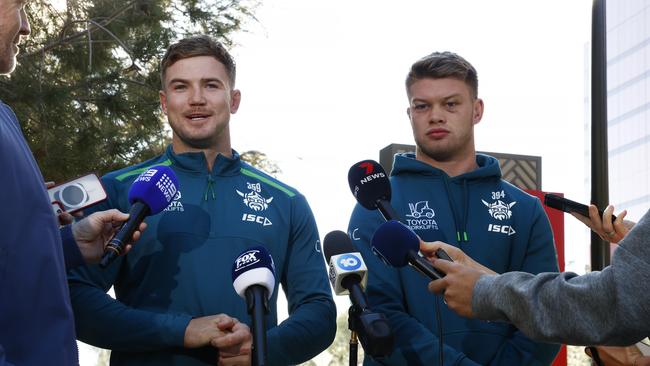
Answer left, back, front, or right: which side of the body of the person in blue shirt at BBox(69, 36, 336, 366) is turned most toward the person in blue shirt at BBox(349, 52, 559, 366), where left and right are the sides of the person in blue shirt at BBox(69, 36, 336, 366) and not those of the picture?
left

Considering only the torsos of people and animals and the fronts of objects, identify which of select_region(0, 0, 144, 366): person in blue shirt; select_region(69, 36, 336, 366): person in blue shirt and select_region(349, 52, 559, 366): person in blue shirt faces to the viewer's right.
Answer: select_region(0, 0, 144, 366): person in blue shirt

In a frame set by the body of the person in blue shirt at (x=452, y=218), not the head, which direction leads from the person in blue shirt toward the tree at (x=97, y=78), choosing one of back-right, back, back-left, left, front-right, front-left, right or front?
back-right

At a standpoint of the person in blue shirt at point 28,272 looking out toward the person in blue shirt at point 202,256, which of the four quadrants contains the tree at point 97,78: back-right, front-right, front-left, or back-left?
front-left

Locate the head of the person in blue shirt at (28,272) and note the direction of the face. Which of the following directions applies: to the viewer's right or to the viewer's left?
to the viewer's right

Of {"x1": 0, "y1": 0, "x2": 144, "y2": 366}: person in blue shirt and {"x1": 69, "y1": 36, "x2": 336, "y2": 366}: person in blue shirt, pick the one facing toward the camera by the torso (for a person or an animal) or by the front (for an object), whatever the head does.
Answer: {"x1": 69, "y1": 36, "x2": 336, "y2": 366}: person in blue shirt

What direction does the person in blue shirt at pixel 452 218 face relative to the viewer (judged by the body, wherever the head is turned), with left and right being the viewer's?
facing the viewer

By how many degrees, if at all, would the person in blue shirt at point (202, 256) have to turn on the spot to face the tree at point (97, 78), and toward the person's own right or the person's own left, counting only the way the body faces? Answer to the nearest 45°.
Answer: approximately 180°

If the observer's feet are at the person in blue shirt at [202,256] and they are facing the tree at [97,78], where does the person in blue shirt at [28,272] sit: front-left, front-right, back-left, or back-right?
back-left

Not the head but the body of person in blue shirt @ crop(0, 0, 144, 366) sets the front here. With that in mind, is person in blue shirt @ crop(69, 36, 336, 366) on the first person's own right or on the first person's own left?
on the first person's own left

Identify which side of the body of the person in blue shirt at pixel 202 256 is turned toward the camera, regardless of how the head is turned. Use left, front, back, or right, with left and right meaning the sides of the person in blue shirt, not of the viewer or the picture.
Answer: front

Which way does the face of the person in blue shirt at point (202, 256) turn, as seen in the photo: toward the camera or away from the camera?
toward the camera

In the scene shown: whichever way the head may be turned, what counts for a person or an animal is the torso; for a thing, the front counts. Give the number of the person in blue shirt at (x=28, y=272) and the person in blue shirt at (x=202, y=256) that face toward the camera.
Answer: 1

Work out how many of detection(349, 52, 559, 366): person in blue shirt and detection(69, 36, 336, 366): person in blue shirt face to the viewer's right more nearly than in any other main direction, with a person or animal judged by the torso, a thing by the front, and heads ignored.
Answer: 0

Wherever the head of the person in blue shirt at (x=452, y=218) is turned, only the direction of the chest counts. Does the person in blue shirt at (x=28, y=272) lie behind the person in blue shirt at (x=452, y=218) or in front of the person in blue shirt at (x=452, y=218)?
in front

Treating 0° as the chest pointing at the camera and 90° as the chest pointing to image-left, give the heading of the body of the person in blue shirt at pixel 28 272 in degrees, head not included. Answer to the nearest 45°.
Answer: approximately 270°
